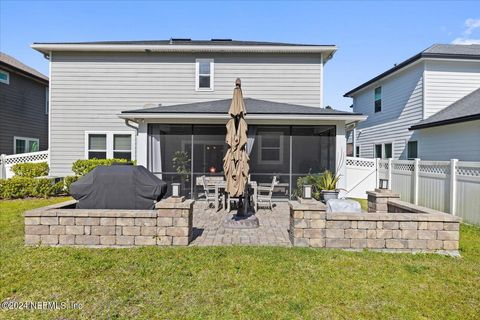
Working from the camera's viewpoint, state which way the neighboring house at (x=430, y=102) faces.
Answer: facing away from the viewer

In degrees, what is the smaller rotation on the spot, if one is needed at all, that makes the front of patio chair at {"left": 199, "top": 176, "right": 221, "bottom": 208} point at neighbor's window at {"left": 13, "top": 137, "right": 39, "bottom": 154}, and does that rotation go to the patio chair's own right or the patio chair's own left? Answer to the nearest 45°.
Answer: approximately 135° to the patio chair's own left

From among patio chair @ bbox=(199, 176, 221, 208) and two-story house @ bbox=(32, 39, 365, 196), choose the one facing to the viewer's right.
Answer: the patio chair

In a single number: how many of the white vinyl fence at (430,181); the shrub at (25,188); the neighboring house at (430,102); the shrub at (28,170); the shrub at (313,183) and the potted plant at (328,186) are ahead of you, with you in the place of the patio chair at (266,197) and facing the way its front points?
2

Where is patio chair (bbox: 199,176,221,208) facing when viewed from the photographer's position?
facing to the right of the viewer

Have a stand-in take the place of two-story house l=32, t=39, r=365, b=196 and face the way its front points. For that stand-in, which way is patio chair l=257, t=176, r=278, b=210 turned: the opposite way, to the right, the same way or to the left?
to the left

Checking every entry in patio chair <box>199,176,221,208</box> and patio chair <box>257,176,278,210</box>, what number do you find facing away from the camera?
0

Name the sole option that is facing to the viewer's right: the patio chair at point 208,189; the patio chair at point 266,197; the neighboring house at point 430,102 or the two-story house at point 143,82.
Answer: the patio chair at point 208,189

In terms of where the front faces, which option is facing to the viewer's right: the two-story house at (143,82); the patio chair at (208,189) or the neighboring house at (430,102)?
the patio chair

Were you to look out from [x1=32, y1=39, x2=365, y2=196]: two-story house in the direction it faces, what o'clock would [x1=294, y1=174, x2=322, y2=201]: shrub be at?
The shrub is roughly at 4 o'clock from the two-story house.

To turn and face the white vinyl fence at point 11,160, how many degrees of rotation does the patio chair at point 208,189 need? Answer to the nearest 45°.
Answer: approximately 135° to its left

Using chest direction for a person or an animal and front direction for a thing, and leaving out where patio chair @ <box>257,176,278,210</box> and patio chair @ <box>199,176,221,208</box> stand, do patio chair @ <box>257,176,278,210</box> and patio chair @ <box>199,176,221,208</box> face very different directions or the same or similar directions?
very different directions

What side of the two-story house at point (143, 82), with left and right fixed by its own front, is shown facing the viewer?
back

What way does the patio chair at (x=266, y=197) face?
to the viewer's left

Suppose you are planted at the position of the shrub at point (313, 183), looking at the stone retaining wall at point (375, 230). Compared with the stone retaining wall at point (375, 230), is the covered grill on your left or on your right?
right
